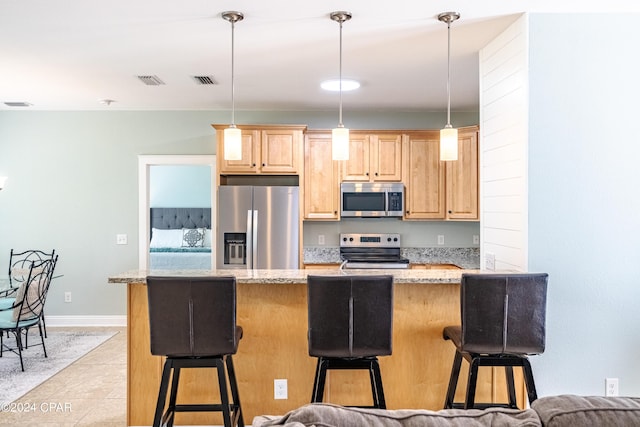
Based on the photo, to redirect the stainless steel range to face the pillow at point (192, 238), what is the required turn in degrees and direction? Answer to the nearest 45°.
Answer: approximately 135° to its right

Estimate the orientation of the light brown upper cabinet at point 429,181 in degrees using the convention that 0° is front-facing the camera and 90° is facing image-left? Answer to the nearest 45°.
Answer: approximately 0°

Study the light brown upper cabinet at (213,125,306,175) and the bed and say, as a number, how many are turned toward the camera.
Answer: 2

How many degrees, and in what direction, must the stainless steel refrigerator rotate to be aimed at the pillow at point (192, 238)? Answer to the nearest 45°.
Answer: approximately 180°

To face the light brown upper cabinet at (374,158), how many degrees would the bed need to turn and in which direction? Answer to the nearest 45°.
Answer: approximately 45° to its left

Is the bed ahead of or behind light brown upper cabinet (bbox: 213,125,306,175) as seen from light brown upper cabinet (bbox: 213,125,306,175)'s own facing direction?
behind
